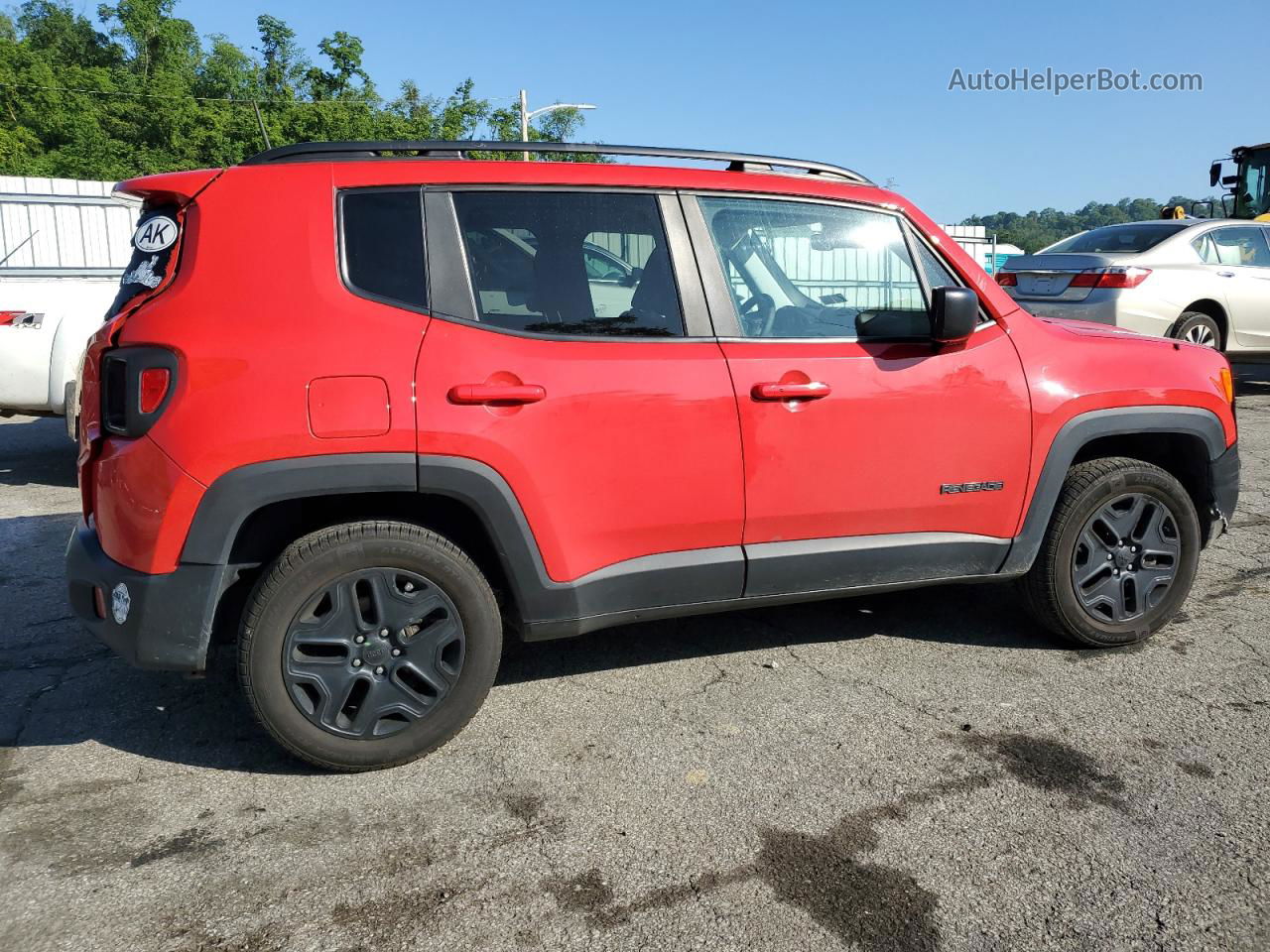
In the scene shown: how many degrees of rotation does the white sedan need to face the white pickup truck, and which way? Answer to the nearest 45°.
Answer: approximately 180°

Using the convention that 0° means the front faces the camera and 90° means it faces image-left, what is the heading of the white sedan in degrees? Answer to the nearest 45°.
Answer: approximately 225°

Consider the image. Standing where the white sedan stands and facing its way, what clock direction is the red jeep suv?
The red jeep suv is roughly at 5 o'clock from the white sedan.

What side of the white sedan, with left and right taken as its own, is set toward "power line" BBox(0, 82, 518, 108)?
left

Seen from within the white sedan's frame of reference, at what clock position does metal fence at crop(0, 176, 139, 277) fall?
The metal fence is roughly at 7 o'clock from the white sedan.
